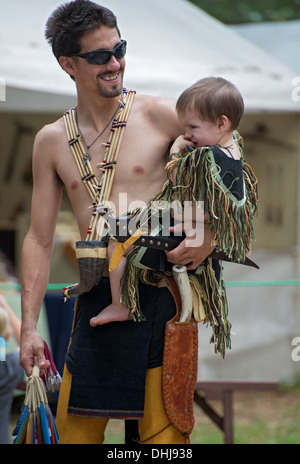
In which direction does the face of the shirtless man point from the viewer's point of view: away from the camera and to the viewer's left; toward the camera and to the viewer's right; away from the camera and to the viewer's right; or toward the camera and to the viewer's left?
toward the camera and to the viewer's right

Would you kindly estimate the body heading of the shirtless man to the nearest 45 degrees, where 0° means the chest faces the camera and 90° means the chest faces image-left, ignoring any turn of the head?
approximately 0°

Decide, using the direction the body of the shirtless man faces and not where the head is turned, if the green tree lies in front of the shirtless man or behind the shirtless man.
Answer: behind
